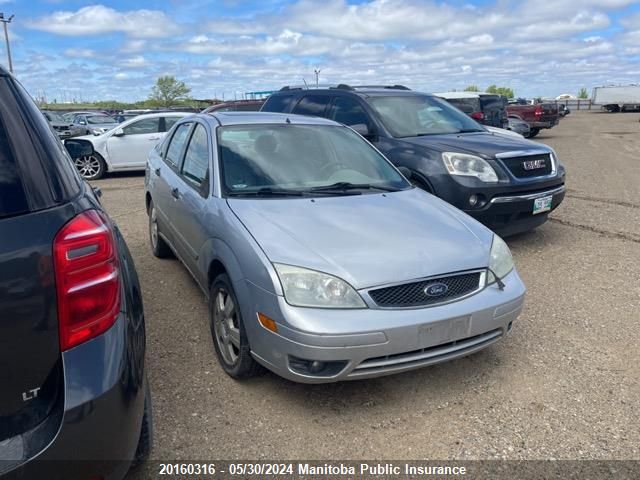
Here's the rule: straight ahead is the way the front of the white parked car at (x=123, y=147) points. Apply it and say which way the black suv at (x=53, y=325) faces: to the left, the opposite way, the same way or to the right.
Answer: to the right

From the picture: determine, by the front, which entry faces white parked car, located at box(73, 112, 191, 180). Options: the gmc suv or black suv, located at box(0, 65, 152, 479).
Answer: the black suv

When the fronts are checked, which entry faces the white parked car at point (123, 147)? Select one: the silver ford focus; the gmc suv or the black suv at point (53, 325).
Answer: the black suv

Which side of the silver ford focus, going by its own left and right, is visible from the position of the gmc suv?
left

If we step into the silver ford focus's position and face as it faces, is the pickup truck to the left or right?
on its left

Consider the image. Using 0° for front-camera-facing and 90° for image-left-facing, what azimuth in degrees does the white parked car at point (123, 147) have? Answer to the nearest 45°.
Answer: approximately 90°

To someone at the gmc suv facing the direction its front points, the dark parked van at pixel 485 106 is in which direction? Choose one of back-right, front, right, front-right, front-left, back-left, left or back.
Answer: back-left

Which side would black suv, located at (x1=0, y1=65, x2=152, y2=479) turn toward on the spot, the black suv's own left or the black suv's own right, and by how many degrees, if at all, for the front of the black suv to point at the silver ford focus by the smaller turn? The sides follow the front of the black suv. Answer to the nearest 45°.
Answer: approximately 45° to the black suv's own right

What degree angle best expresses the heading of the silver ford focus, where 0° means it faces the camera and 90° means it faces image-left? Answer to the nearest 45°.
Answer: approximately 315°

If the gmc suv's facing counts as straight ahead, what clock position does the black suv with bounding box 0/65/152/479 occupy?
The black suv is roughly at 2 o'clock from the gmc suv.

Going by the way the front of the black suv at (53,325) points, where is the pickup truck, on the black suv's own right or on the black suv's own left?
on the black suv's own right

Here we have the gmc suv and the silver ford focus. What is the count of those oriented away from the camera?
0

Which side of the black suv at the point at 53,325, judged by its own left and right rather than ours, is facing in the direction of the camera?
back
